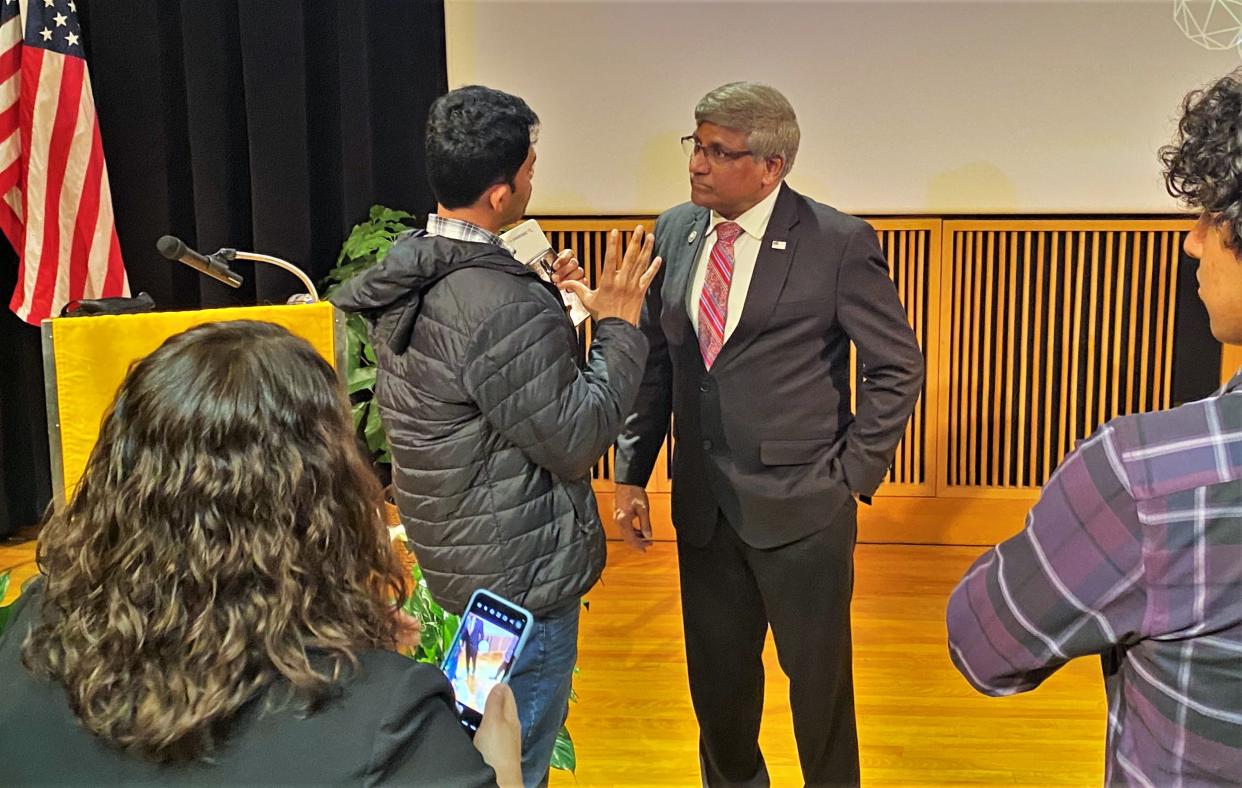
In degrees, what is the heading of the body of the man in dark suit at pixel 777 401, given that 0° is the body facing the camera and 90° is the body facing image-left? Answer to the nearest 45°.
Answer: approximately 45°

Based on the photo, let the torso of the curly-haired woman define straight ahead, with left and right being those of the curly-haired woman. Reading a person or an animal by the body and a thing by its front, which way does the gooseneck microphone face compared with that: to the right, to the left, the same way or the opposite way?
to the left

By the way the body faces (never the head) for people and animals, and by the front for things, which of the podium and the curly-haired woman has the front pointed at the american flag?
the curly-haired woman

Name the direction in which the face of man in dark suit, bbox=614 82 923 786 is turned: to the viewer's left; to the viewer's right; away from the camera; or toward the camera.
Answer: to the viewer's left

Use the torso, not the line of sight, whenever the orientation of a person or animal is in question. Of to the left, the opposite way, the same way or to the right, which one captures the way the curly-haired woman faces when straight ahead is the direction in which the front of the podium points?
the opposite way

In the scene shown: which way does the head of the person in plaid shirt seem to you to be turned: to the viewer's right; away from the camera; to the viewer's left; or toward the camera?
to the viewer's left

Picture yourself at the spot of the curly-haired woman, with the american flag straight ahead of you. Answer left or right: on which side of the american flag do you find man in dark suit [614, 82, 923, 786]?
right

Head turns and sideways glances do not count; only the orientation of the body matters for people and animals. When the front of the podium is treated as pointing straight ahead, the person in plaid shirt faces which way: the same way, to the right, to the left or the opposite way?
the opposite way

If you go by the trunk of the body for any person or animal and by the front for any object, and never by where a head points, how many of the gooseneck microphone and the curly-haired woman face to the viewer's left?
1

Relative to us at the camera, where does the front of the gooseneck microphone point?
facing to the left of the viewer
